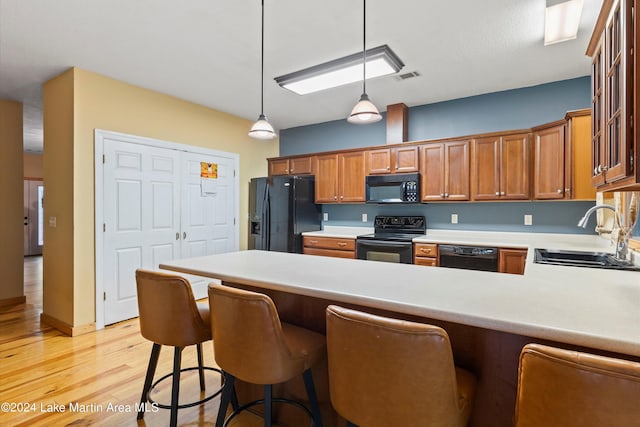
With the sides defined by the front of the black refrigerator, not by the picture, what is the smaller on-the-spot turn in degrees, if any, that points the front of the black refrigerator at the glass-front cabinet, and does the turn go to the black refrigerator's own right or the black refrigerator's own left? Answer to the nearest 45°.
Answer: approximately 90° to the black refrigerator's own left

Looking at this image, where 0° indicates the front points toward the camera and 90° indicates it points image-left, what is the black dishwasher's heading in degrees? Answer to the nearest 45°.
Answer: approximately 0°

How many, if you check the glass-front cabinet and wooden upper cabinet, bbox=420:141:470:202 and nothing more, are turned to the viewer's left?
1

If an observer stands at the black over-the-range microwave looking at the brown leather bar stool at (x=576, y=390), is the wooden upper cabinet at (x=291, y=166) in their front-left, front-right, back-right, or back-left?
back-right

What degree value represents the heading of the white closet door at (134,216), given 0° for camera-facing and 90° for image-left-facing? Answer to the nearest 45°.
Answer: approximately 315°

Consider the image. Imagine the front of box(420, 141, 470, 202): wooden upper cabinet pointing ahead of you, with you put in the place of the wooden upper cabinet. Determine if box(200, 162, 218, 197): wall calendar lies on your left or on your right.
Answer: on your right

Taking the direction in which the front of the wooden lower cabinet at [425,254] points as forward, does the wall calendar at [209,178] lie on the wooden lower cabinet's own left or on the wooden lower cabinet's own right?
on the wooden lower cabinet's own right

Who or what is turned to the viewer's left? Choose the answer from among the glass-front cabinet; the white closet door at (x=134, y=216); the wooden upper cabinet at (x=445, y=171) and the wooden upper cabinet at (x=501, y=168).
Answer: the glass-front cabinet

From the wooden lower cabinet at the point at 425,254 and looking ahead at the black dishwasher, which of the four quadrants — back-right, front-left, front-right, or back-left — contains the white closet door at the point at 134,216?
back-right
